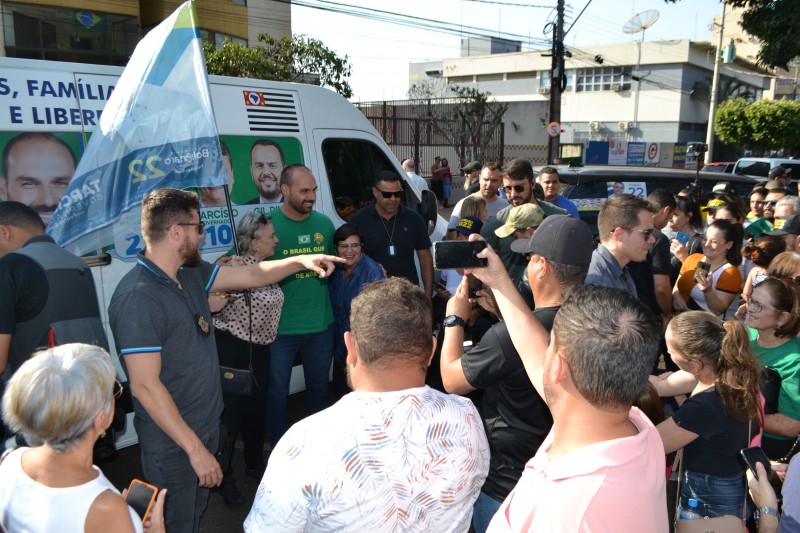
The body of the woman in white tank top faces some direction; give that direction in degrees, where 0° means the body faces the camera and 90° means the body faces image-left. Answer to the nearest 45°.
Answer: approximately 225°

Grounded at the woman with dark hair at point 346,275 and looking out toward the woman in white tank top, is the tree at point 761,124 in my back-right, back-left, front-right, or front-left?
back-left

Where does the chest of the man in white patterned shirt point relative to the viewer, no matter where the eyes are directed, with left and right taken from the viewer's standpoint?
facing away from the viewer

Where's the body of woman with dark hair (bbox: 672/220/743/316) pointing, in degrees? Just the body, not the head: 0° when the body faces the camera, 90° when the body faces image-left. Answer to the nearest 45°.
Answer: approximately 45°

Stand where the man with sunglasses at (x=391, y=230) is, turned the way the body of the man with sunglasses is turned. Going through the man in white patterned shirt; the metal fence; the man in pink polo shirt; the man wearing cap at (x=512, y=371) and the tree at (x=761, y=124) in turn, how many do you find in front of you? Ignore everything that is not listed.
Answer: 3

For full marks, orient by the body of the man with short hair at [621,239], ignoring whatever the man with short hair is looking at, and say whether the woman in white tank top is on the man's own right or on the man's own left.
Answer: on the man's own right

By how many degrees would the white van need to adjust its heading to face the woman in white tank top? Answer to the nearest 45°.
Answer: approximately 90° to its right

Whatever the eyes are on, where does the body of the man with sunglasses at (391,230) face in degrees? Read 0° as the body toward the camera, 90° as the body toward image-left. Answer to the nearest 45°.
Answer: approximately 0°

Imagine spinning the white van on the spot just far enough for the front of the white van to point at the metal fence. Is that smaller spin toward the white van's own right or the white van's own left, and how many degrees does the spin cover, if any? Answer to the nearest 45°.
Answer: approximately 45° to the white van's own left

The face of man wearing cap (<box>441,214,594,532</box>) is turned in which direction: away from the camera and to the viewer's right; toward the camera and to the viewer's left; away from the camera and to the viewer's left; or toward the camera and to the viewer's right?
away from the camera and to the viewer's left
